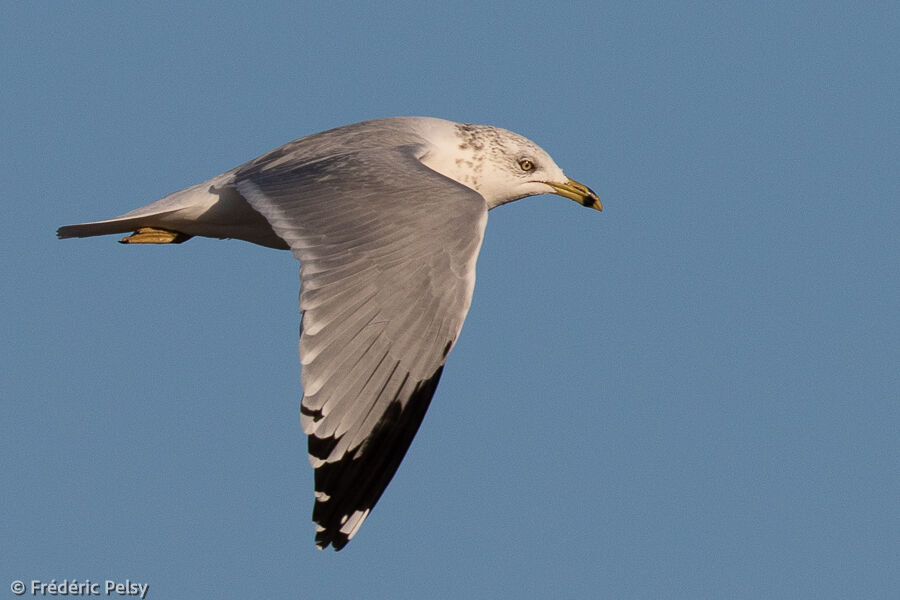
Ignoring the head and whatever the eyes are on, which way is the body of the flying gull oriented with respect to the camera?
to the viewer's right
